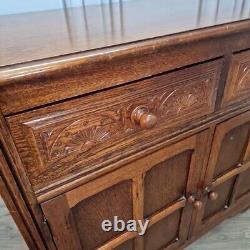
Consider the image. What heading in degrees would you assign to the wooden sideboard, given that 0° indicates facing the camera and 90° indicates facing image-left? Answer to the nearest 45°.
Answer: approximately 315°
